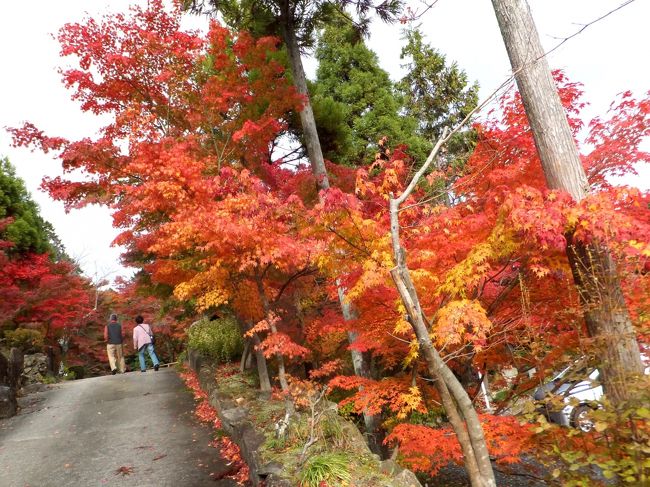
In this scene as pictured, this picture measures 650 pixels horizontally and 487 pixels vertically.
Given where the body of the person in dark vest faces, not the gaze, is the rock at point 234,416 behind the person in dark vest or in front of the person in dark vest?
behind

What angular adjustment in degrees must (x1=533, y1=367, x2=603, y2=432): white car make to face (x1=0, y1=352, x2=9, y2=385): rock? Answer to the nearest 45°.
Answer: approximately 45° to its right

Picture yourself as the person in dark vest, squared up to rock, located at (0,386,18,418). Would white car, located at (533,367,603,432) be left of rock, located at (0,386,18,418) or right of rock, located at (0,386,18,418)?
left

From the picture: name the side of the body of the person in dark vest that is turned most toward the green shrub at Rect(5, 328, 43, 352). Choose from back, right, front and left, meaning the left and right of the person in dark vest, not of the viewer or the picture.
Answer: left

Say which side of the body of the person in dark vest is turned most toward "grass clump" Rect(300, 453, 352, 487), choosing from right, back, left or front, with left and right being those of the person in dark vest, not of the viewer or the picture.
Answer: back

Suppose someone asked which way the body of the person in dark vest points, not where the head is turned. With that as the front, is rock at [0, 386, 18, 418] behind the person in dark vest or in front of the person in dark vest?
behind

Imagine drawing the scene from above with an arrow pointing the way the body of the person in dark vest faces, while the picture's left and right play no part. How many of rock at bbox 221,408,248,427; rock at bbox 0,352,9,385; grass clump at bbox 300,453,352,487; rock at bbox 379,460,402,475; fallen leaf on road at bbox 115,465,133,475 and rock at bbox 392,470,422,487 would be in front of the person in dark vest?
0

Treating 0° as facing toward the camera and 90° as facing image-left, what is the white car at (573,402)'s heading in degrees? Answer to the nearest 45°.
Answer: approximately 45°

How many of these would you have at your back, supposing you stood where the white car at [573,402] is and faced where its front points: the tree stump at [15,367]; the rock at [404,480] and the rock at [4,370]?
0

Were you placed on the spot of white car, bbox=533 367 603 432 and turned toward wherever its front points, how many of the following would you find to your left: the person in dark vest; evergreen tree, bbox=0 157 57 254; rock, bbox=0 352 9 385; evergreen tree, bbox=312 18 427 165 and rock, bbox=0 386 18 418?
0

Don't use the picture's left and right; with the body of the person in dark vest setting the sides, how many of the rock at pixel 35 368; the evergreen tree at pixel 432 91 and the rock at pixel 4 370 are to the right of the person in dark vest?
1

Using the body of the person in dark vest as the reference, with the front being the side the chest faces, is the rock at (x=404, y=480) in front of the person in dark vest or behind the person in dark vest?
behind

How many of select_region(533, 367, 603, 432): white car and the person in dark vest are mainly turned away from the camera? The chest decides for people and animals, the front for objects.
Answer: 1

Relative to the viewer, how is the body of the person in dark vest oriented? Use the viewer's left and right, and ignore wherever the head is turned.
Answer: facing away from the viewer

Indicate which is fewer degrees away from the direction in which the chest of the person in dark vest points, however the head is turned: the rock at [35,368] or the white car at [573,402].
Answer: the rock

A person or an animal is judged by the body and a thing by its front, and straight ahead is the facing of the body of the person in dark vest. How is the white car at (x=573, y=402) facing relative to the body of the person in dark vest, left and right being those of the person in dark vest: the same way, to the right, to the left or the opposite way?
to the left

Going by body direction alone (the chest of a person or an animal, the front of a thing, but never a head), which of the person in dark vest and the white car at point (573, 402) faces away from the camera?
the person in dark vest
